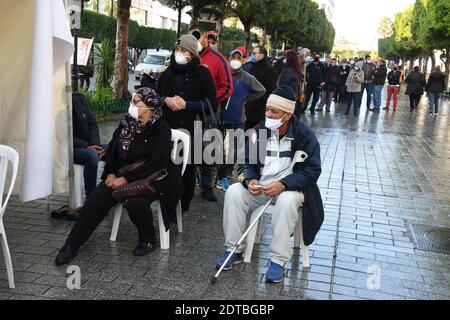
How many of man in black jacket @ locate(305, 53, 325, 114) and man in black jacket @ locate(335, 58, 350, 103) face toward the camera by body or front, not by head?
2

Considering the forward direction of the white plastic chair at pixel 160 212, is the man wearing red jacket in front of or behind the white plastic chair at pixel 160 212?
behind

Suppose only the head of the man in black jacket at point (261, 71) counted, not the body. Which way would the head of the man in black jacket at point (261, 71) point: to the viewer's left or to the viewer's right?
to the viewer's left

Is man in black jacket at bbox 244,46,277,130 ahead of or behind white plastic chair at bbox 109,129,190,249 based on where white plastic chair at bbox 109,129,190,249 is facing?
behind

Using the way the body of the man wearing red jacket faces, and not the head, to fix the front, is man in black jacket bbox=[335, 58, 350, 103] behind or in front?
behind

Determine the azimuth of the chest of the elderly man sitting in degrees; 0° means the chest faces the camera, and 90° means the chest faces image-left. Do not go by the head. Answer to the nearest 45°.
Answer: approximately 45°

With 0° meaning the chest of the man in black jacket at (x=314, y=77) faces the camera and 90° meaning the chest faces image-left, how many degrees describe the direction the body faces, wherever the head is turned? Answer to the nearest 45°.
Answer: approximately 0°

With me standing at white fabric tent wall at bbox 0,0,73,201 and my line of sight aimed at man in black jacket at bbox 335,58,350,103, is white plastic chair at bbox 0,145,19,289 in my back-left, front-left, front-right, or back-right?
back-right

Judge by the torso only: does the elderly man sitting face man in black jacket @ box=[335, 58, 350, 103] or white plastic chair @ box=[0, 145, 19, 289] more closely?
the white plastic chair
